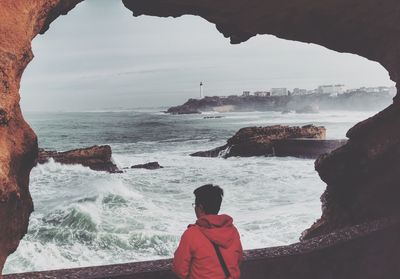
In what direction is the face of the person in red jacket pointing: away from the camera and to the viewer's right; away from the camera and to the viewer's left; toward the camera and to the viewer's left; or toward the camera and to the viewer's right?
away from the camera and to the viewer's left

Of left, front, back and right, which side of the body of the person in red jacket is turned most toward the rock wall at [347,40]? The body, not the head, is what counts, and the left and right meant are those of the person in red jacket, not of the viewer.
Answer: right

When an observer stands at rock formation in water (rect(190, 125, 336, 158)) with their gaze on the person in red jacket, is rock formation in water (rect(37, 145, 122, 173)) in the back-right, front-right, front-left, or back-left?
front-right

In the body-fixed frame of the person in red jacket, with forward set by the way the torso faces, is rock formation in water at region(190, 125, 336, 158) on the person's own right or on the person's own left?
on the person's own right

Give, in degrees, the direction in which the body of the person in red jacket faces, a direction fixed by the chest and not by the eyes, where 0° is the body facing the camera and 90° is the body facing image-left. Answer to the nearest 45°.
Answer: approximately 135°

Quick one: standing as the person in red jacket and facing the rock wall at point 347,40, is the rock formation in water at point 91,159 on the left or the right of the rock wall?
left
